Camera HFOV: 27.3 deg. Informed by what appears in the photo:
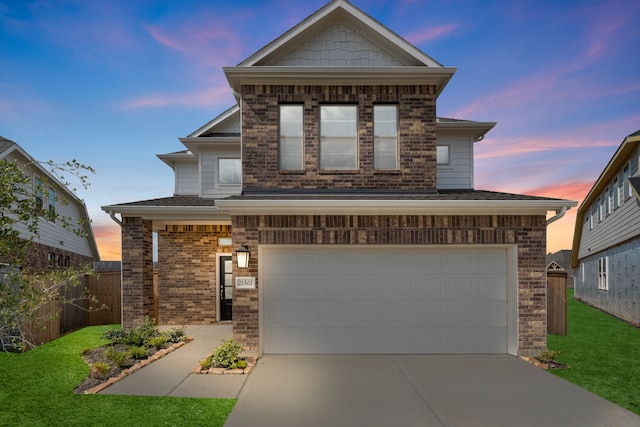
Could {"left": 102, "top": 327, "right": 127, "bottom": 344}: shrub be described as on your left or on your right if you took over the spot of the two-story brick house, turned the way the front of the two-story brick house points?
on your right

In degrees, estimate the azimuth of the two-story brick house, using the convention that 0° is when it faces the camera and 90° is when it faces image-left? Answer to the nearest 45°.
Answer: approximately 0°

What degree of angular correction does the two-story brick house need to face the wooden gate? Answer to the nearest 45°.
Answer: approximately 135° to its left

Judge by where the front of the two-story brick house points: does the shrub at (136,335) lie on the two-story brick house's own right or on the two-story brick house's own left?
on the two-story brick house's own right

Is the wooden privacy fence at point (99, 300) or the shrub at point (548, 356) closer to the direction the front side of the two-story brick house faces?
the shrub

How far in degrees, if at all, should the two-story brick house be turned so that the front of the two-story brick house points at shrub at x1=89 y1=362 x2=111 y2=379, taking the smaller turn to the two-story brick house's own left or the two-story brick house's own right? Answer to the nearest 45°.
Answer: approximately 45° to the two-story brick house's own right
